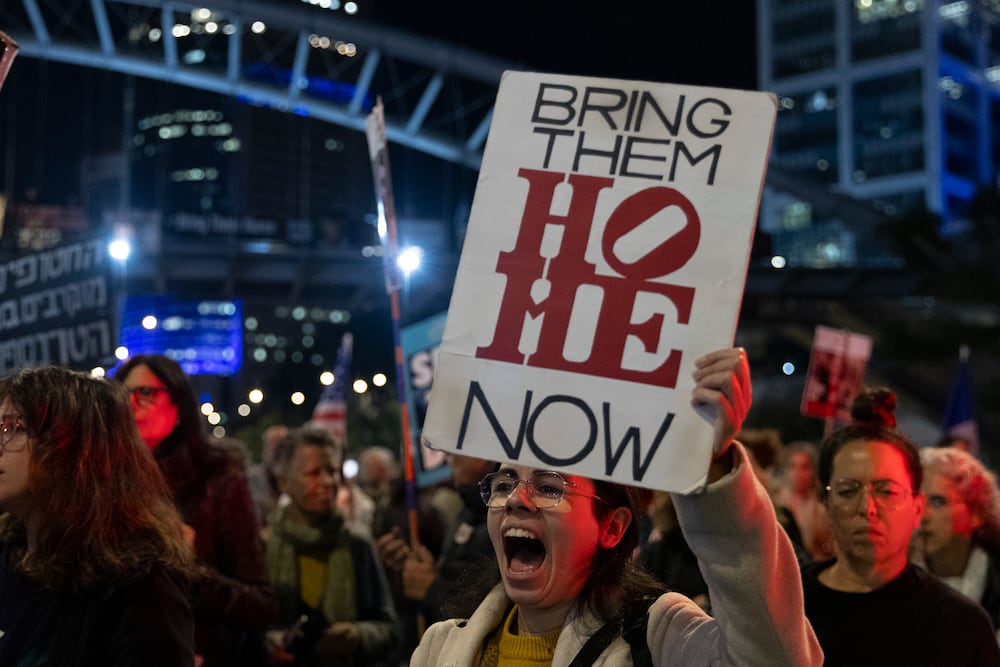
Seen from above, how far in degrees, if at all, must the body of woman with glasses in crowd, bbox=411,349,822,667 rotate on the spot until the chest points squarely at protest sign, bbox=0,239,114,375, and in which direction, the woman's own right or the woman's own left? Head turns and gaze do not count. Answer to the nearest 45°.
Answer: approximately 90° to the woman's own right

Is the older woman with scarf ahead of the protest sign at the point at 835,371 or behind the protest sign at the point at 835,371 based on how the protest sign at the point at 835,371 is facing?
ahead

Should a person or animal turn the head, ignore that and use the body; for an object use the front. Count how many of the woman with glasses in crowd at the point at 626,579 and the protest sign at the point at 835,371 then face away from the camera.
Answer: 0

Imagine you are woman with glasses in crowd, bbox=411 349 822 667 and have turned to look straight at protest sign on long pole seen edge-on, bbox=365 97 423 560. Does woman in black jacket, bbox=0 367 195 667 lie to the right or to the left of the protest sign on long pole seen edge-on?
left

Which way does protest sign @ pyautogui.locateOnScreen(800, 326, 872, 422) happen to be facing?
toward the camera

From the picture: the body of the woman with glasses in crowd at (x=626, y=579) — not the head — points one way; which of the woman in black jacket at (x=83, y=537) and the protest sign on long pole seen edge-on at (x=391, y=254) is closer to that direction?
the woman in black jacket

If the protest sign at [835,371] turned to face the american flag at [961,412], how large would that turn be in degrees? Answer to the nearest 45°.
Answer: approximately 135° to its left

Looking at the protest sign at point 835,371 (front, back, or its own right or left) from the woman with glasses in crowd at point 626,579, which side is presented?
front

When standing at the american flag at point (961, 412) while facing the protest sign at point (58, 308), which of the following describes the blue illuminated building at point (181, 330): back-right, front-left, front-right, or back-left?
front-right
